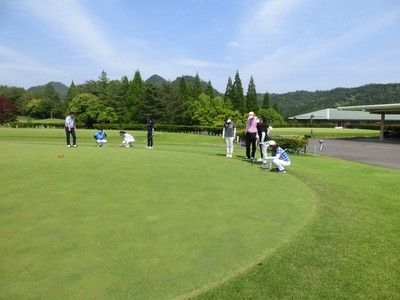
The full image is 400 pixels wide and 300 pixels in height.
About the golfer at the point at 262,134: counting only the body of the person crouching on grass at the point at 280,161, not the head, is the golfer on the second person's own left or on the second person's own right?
on the second person's own right

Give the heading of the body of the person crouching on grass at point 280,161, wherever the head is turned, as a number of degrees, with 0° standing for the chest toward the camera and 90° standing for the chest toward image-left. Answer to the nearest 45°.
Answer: approximately 90°
